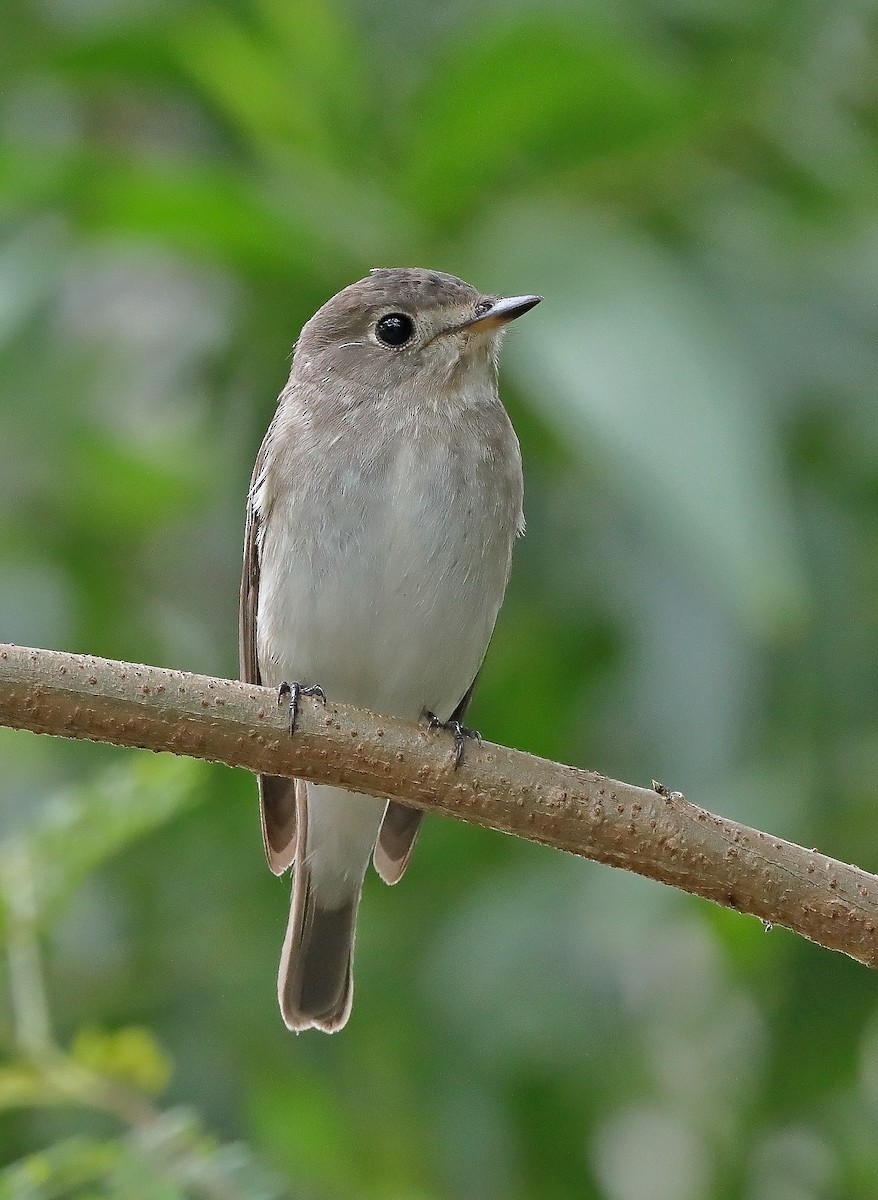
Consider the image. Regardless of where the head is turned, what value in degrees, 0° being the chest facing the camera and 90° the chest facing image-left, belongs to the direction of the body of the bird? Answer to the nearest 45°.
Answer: approximately 315°
